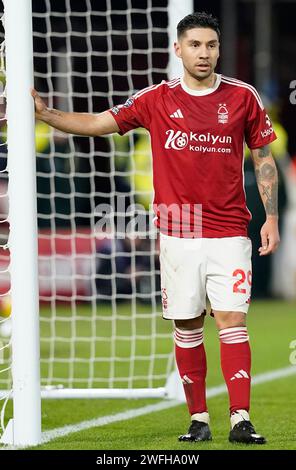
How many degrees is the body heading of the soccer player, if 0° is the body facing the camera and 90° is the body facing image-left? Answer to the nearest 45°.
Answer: approximately 0°

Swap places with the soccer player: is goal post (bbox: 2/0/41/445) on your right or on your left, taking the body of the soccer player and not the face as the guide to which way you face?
on your right
